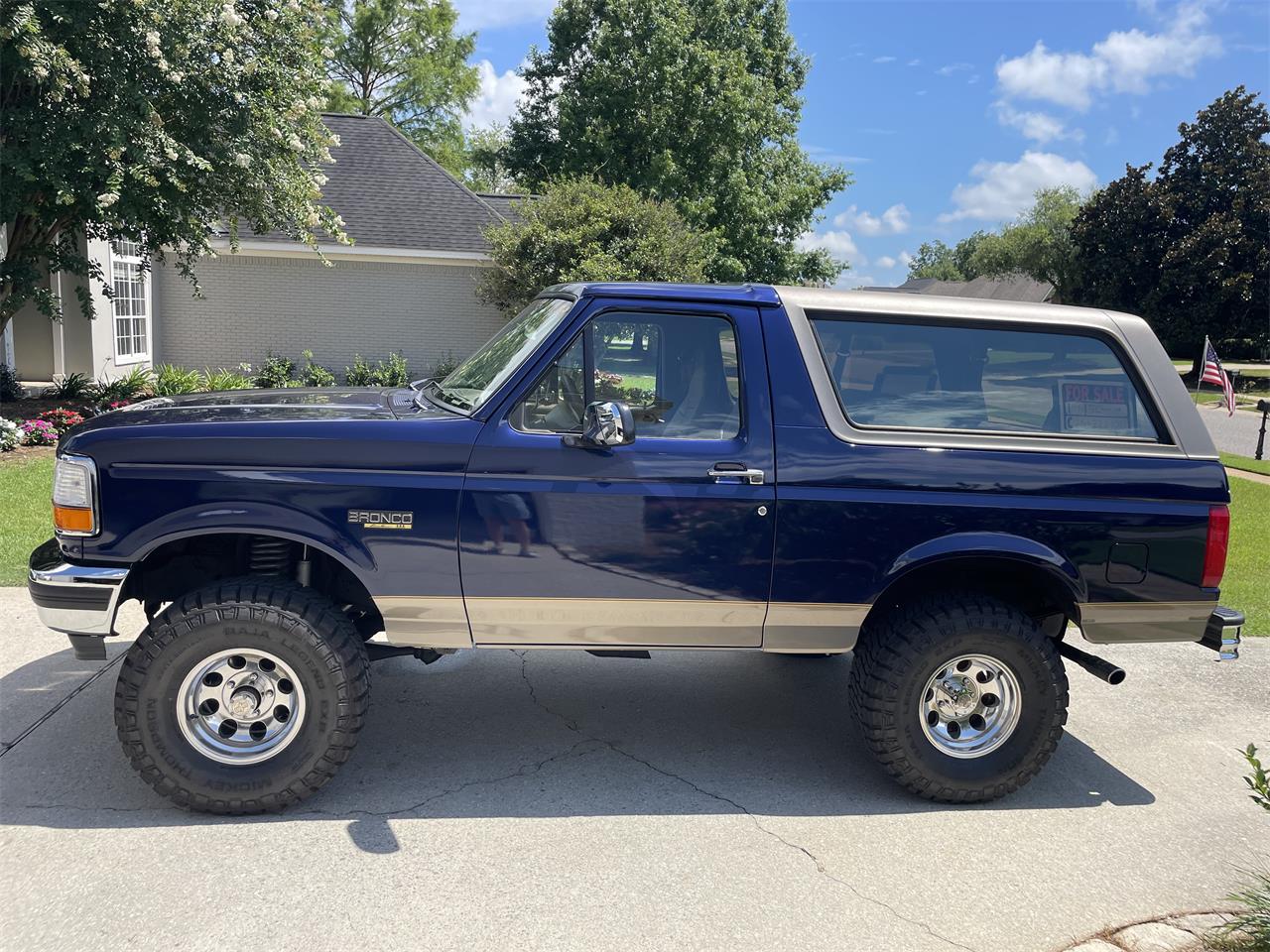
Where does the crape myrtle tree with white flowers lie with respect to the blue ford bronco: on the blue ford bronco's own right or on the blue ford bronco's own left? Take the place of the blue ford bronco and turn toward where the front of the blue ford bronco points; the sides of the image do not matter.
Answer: on the blue ford bronco's own right

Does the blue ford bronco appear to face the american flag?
no

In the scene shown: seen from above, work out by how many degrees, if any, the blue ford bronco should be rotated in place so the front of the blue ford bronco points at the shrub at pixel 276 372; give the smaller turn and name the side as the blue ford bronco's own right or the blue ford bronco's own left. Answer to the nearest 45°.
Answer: approximately 45° to the blue ford bronco's own right

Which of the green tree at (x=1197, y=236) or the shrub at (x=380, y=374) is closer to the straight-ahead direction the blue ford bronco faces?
the shrub

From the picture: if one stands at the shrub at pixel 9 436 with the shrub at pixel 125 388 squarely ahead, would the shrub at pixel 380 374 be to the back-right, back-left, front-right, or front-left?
front-right

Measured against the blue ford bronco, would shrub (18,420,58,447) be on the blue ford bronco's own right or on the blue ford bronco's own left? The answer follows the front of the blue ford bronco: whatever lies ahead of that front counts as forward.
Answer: on the blue ford bronco's own right

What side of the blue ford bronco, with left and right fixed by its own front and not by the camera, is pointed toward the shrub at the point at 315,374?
right

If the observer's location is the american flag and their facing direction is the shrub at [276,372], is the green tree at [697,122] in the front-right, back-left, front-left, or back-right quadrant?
front-right

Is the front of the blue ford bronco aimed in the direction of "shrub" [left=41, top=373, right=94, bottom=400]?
no

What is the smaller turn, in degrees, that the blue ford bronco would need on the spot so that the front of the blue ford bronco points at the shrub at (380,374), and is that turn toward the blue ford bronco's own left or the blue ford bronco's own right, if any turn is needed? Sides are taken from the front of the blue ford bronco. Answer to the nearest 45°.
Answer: approximately 90° to the blue ford bronco's own right

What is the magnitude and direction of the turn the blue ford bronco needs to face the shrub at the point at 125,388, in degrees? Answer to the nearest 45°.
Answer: approximately 45° to its right

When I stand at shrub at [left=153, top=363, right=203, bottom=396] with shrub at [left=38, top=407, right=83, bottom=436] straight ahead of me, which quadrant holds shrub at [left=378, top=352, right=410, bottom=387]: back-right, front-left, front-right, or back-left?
back-left

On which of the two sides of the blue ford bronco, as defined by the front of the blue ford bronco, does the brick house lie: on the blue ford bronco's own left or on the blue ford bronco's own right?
on the blue ford bronco's own right

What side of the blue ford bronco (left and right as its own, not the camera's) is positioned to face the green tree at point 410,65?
right

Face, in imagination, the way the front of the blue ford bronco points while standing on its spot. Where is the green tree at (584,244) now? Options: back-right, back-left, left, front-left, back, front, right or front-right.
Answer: right

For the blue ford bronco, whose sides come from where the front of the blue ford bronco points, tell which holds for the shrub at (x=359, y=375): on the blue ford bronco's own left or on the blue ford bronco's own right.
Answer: on the blue ford bronco's own right

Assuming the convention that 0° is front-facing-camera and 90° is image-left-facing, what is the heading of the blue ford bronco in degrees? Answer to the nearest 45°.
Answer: approximately 90°

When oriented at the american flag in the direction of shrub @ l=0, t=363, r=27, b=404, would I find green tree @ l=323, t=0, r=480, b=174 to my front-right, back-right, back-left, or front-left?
front-right
